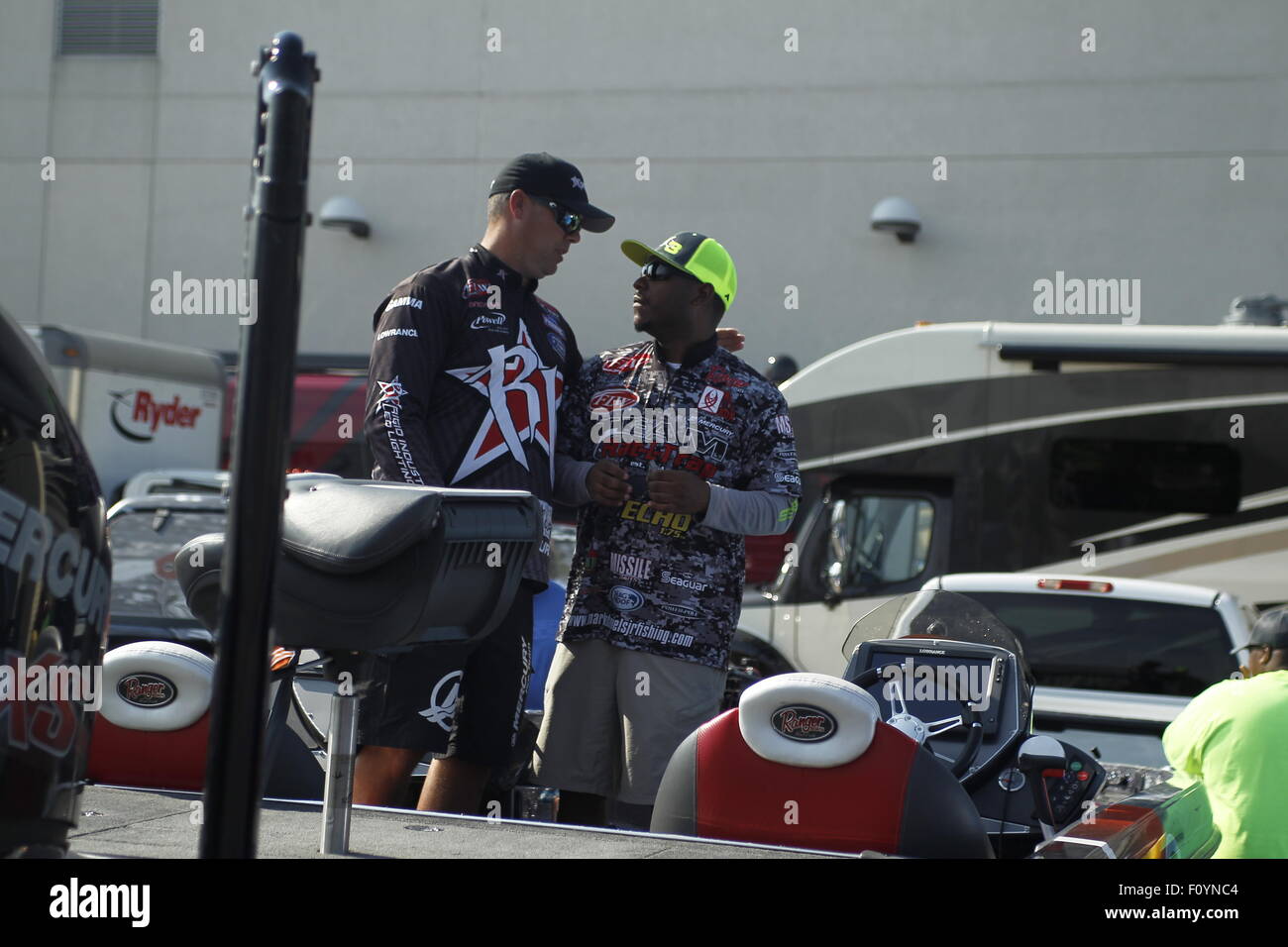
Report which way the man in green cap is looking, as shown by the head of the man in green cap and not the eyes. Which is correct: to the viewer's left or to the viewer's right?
to the viewer's left

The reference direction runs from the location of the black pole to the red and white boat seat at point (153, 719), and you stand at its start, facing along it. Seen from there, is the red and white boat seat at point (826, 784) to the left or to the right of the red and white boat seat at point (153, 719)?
right

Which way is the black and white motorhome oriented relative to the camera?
to the viewer's left

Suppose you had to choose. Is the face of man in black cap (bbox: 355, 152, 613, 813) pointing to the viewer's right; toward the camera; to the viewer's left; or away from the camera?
to the viewer's right

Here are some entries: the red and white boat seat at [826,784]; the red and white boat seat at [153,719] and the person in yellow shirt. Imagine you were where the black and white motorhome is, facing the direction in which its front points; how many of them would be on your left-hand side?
3

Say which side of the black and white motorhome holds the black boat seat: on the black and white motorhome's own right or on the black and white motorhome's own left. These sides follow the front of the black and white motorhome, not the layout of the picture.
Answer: on the black and white motorhome's own left

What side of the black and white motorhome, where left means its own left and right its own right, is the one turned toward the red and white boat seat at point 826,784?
left

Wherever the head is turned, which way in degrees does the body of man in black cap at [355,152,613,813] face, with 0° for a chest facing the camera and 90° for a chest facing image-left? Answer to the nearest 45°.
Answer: approximately 315°

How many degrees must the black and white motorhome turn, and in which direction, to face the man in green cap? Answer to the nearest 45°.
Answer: approximately 90° to its left

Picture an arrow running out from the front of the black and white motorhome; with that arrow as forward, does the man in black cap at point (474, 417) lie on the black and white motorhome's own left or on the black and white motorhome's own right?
on the black and white motorhome's own left

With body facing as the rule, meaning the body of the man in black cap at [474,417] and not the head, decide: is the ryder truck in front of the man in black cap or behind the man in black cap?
behind

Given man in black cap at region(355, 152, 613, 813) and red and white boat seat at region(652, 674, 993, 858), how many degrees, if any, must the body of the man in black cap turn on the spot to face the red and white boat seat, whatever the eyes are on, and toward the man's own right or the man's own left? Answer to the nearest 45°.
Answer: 0° — they already face it

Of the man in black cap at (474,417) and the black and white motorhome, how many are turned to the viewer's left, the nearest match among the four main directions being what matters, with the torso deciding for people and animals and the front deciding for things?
1
